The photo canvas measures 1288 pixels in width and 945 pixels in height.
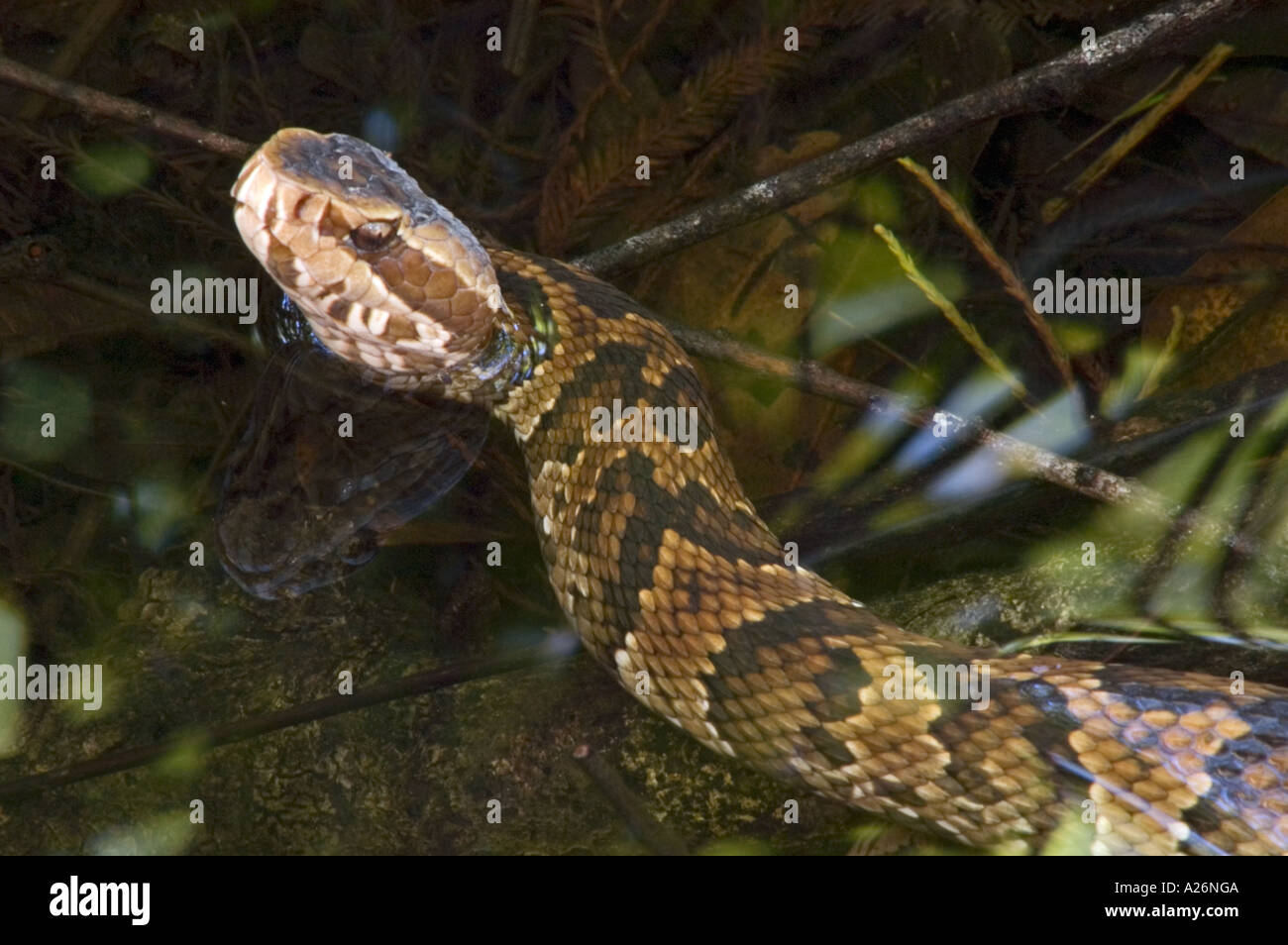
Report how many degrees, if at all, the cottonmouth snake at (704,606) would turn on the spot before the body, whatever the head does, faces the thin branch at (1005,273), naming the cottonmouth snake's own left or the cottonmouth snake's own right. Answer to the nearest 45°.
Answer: approximately 135° to the cottonmouth snake's own right

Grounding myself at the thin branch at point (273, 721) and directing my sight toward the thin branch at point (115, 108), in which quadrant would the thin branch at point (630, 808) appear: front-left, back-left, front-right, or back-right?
back-right

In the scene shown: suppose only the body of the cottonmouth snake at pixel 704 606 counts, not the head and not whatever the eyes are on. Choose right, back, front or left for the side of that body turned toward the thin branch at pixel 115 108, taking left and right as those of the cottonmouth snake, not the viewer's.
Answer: front

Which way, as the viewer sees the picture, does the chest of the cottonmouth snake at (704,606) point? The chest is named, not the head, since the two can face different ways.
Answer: to the viewer's left
